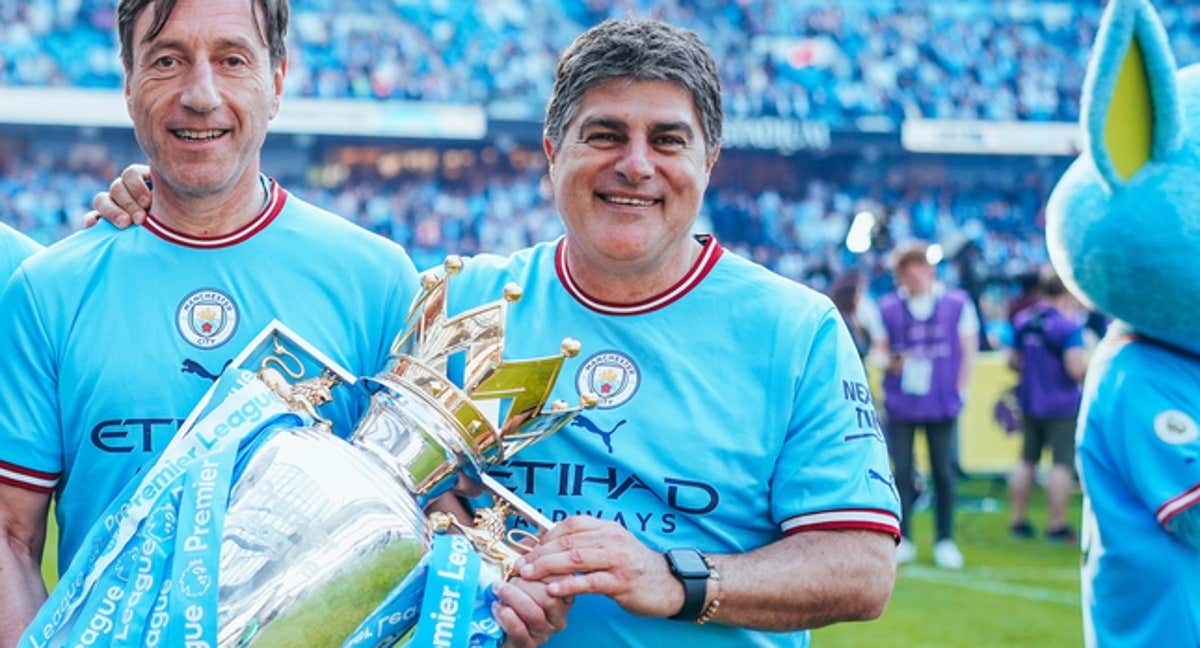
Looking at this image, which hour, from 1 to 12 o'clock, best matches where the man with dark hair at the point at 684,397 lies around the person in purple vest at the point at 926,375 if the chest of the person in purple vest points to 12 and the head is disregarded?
The man with dark hair is roughly at 12 o'clock from the person in purple vest.

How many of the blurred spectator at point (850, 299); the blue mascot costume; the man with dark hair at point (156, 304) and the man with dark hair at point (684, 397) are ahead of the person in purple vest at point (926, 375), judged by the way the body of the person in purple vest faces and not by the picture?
3

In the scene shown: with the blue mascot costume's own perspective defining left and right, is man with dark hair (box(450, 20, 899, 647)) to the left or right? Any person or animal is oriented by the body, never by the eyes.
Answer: on its right

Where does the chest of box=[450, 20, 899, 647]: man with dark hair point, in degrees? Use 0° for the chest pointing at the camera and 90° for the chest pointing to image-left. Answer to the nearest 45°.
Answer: approximately 45°

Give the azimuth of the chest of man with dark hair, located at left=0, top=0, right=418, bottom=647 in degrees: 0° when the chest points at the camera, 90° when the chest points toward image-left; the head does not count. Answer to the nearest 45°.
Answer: approximately 0°
